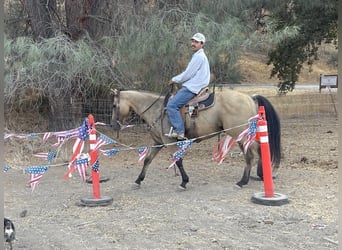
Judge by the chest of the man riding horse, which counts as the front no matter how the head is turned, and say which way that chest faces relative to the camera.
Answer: to the viewer's left

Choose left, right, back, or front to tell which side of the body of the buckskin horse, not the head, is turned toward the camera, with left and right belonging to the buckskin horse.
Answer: left
